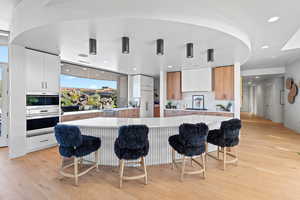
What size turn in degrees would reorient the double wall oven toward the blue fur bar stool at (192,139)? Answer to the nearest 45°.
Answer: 0° — it already faces it

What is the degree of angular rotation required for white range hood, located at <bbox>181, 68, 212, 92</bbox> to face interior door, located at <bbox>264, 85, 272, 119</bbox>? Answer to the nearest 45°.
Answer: approximately 135° to its left

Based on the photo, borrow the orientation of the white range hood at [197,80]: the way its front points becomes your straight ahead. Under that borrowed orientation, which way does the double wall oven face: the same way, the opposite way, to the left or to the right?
to the left

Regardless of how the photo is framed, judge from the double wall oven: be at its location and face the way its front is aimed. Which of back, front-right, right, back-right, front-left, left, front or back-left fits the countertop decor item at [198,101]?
front-left

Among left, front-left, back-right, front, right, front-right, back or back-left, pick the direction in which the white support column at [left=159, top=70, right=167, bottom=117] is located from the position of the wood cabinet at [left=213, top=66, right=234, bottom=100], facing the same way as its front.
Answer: right

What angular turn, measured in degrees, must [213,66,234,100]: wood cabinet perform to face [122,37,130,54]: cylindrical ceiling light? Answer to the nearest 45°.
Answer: approximately 45° to its right

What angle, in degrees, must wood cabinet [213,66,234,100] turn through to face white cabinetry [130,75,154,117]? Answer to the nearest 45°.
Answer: approximately 90° to its right

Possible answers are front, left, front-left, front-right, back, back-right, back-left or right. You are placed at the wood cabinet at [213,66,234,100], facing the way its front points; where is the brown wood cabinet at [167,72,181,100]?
right

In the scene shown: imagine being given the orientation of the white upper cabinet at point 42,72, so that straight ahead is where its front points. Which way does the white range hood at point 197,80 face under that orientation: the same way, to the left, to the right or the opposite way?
to the right

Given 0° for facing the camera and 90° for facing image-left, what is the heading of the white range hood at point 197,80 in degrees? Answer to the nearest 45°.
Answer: approximately 0°

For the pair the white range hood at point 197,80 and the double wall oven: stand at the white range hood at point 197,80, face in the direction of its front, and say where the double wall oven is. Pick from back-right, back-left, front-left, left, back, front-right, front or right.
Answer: front-right

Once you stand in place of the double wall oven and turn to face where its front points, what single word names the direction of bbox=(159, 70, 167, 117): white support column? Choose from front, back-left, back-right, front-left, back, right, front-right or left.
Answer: front-left

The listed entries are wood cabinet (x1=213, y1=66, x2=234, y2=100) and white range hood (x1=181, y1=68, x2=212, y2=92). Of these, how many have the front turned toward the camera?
2

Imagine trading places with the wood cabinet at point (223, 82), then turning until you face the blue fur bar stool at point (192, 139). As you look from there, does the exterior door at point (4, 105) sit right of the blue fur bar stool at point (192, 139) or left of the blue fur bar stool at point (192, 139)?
right
